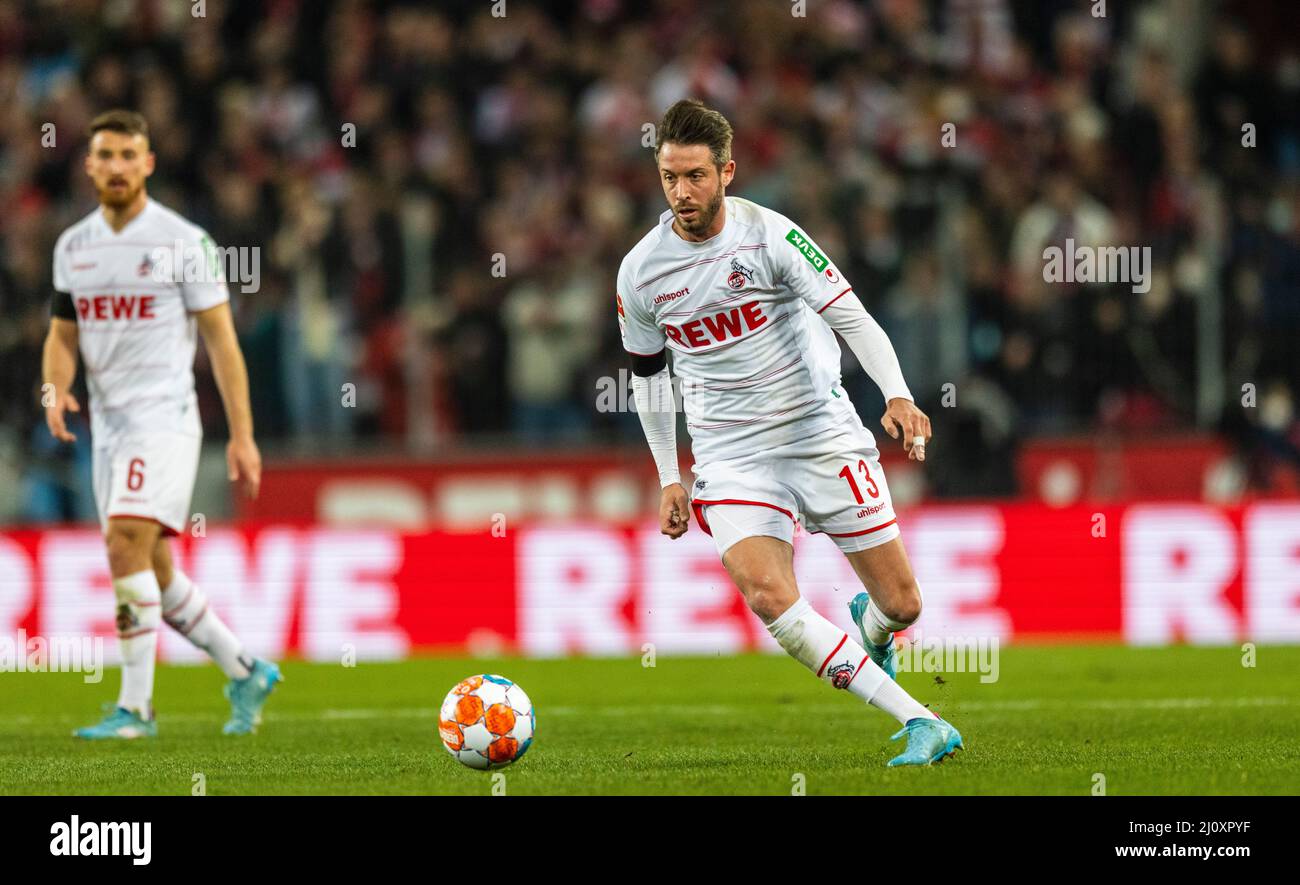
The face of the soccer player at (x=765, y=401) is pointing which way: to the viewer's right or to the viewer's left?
to the viewer's left

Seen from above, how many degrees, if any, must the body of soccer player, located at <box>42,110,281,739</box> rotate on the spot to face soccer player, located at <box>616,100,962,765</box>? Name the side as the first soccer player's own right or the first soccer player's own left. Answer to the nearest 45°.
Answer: approximately 90° to the first soccer player's own left

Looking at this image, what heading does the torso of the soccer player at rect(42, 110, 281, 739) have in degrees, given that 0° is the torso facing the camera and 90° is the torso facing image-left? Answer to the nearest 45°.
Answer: approximately 45°
